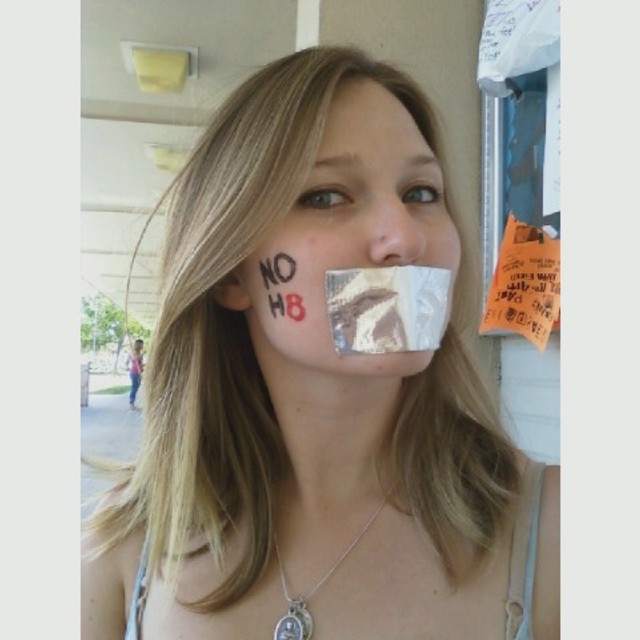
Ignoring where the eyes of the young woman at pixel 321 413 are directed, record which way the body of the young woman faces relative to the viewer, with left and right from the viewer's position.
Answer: facing the viewer

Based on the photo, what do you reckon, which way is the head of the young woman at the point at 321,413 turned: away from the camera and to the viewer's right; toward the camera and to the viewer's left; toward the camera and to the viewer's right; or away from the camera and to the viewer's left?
toward the camera and to the viewer's right
